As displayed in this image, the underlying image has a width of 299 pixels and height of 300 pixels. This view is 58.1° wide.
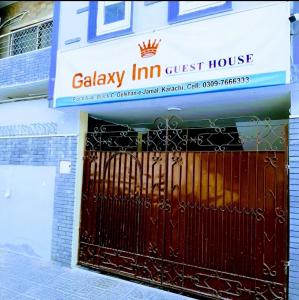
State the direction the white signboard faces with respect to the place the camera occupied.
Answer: facing the viewer and to the left of the viewer
